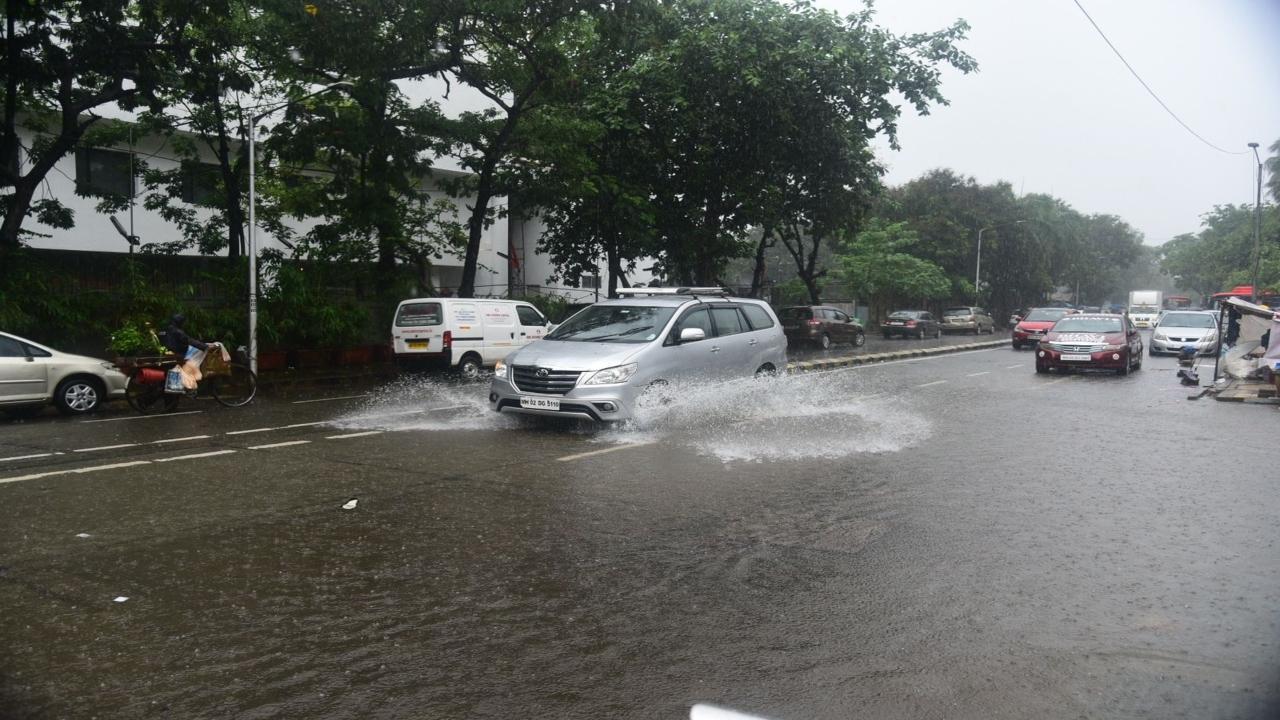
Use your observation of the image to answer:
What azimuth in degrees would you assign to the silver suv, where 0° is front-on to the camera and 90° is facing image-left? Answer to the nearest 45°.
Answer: approximately 45°

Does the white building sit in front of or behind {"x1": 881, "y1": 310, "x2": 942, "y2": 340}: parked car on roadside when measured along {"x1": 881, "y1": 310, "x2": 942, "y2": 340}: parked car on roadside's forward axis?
behind

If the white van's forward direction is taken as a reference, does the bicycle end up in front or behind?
behind

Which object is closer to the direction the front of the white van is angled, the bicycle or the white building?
the white building

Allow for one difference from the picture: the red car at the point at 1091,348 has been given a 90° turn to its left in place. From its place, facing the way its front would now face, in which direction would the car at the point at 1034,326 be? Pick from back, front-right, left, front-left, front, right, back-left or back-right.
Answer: left

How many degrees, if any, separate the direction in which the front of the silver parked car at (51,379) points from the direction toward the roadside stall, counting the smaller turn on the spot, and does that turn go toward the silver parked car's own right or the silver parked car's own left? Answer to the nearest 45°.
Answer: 0° — it already faces it

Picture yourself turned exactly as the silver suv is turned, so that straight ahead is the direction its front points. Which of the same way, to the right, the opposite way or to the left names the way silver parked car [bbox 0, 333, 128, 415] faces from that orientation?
the opposite way

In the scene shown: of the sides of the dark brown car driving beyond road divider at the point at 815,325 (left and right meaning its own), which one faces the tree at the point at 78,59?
back

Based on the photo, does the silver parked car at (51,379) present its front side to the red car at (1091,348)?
yes

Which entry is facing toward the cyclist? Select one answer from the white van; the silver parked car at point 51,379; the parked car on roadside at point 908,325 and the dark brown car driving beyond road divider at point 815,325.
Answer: the silver parked car

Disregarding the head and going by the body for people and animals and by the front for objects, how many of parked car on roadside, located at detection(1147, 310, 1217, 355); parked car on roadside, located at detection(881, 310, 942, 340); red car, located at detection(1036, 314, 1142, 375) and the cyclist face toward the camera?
2

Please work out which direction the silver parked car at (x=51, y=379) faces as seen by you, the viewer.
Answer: facing to the right of the viewer

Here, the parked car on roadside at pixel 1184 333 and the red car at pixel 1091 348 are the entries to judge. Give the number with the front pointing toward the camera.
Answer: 2

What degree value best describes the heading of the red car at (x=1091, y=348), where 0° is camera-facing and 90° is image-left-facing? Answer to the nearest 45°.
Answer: approximately 0°
